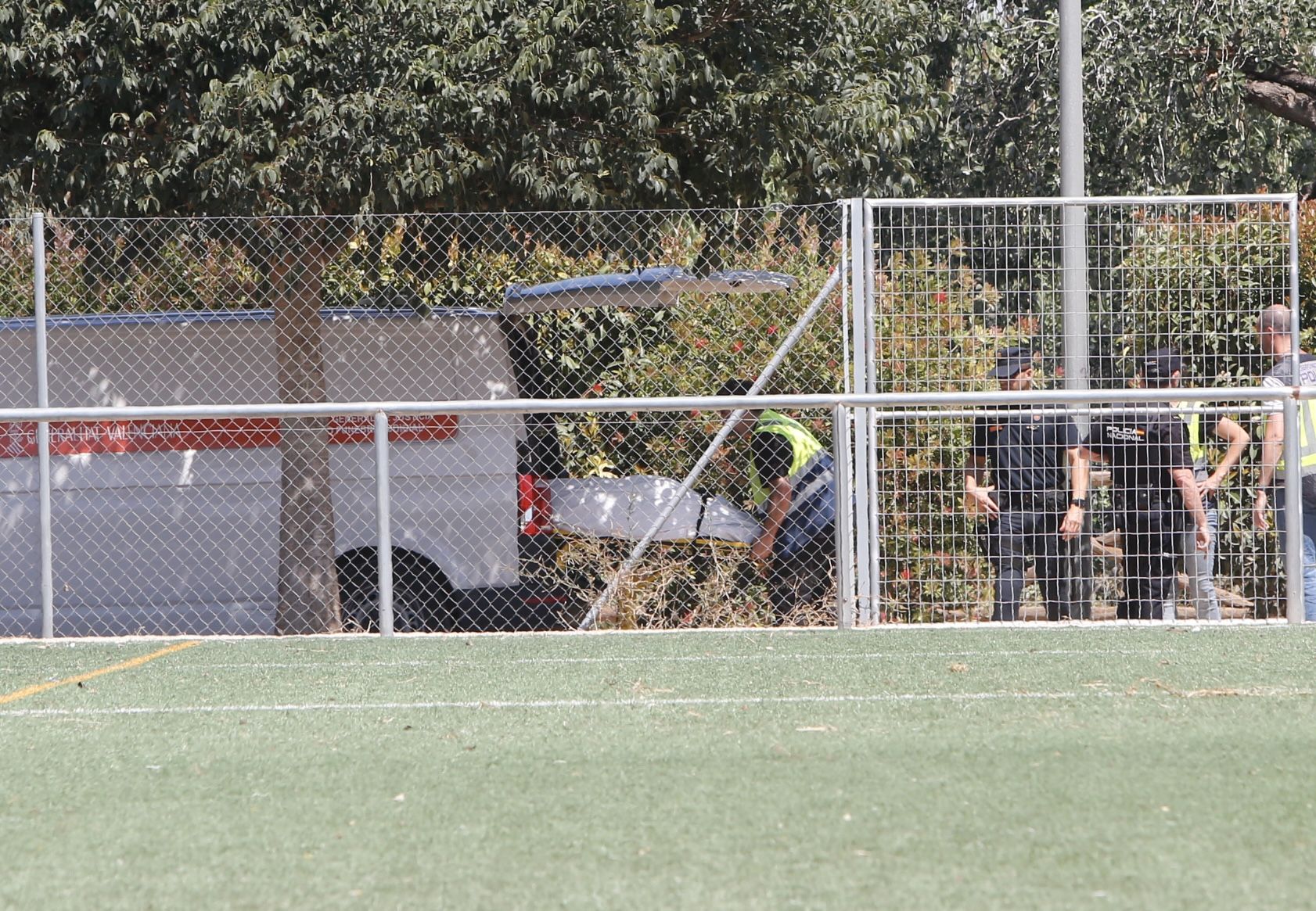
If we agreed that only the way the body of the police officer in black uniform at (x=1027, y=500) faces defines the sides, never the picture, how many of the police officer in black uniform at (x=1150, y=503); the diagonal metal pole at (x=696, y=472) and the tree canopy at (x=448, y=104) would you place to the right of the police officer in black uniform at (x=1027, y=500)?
2

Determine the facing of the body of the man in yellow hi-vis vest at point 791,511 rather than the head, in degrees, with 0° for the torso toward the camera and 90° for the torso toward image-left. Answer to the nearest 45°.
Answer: approximately 90°

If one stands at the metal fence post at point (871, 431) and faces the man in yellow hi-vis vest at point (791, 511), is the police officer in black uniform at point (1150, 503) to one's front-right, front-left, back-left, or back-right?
back-right

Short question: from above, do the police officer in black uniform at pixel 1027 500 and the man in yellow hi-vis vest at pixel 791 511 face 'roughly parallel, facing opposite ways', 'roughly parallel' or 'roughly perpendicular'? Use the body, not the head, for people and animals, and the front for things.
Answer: roughly perpendicular

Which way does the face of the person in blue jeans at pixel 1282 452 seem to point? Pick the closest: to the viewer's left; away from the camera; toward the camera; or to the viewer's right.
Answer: to the viewer's left

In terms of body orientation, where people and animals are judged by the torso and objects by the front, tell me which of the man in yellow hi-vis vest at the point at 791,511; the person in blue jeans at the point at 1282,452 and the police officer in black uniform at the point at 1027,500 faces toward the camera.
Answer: the police officer in black uniform

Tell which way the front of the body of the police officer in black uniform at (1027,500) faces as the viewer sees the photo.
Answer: toward the camera

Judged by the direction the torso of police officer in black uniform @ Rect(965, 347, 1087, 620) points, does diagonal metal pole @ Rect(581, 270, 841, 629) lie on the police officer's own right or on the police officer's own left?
on the police officer's own right

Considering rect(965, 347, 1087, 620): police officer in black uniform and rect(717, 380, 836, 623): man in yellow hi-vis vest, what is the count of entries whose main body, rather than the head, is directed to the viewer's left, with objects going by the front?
1

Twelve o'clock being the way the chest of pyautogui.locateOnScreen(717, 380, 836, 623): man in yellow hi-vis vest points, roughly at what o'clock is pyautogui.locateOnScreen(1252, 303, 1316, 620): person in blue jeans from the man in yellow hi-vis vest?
The person in blue jeans is roughly at 6 o'clock from the man in yellow hi-vis vest.

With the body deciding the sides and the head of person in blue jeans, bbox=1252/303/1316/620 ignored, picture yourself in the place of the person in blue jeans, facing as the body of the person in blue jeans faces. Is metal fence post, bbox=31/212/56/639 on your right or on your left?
on your left

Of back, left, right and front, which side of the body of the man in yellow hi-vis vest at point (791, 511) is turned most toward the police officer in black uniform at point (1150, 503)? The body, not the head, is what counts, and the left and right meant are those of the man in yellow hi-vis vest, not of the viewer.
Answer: back

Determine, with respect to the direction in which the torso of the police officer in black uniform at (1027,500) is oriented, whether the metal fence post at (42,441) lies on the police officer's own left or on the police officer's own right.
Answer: on the police officer's own right
